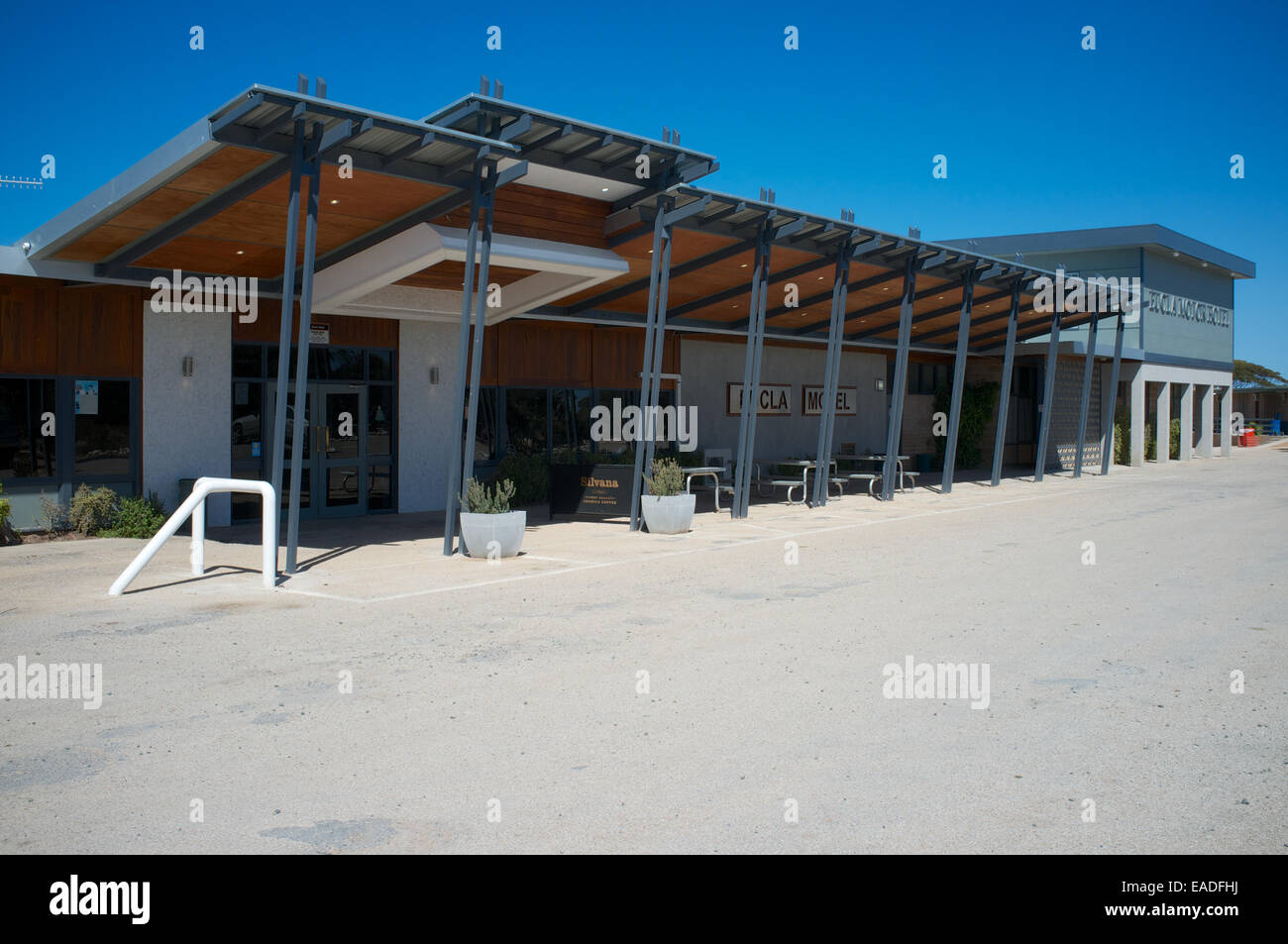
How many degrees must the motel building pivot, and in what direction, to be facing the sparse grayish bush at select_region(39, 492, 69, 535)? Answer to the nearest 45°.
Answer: approximately 135° to its right

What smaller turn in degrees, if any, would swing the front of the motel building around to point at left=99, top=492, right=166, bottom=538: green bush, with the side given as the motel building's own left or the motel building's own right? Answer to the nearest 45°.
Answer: approximately 135° to the motel building's own right

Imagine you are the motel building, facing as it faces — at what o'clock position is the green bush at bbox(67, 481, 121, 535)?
The green bush is roughly at 4 o'clock from the motel building.

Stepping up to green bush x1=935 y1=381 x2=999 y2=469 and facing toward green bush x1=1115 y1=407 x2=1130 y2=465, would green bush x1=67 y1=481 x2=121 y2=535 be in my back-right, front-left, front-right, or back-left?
back-right

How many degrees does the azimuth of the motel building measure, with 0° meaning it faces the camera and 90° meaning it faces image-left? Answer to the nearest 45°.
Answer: approximately 315°

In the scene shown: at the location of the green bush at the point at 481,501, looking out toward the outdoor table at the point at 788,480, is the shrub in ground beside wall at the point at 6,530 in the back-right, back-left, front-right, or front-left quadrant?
back-left

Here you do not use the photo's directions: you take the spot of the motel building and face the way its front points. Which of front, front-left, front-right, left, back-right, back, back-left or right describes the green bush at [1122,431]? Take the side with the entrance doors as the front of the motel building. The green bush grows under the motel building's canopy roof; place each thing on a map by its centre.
left

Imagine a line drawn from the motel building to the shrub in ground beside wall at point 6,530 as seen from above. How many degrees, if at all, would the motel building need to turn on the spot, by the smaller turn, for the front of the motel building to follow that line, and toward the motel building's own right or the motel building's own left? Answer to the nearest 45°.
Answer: approximately 90° to the motel building's own right

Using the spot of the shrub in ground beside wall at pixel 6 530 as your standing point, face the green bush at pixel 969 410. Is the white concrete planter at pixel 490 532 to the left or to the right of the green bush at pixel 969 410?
right

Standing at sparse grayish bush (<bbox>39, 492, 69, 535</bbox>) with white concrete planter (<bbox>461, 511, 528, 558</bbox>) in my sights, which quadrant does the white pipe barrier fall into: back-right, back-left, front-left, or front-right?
front-right

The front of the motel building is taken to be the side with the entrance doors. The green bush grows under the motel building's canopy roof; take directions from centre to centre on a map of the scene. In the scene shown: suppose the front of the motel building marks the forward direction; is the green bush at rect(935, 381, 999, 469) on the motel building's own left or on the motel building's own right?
on the motel building's own left
